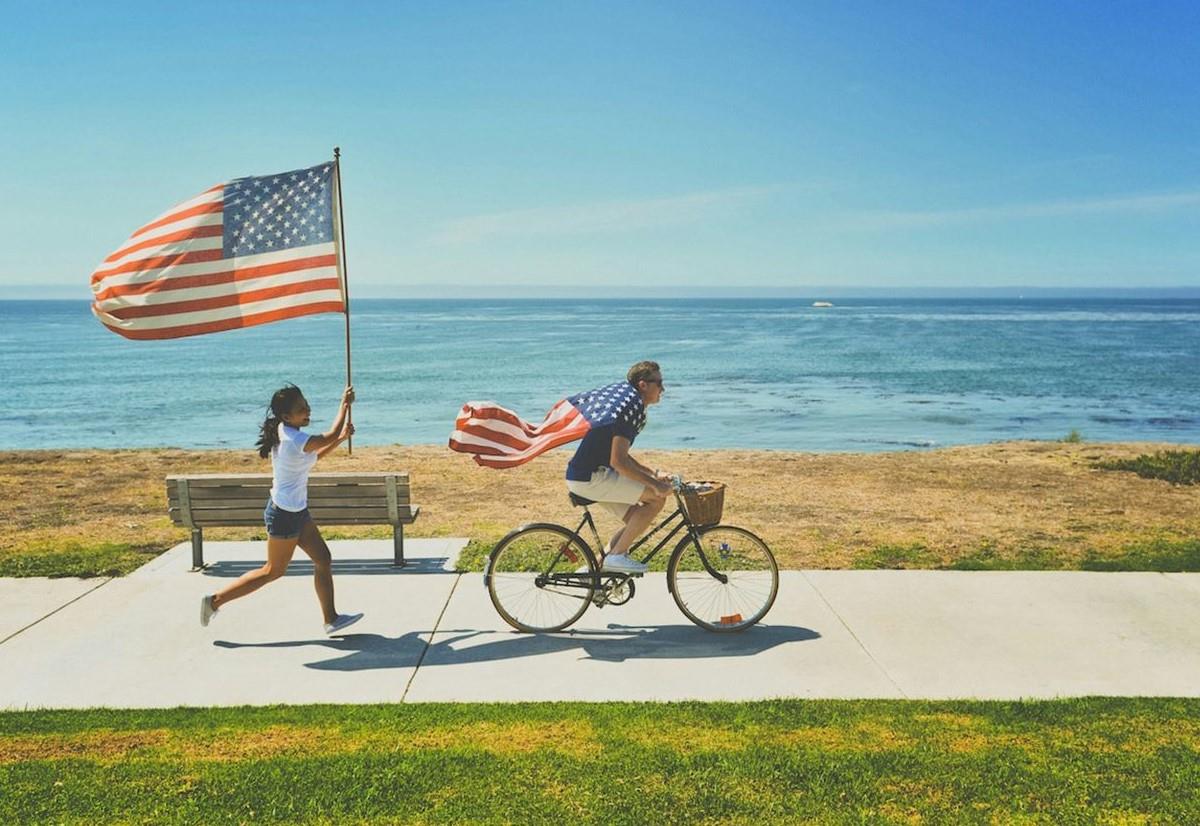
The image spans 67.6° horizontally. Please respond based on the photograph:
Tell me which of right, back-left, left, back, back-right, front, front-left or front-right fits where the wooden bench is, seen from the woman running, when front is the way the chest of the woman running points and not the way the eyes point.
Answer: left

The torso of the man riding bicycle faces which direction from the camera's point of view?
to the viewer's right

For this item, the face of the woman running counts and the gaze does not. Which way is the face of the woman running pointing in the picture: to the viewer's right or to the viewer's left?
to the viewer's right

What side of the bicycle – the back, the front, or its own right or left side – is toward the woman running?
back

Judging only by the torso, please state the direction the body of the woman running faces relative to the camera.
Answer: to the viewer's right

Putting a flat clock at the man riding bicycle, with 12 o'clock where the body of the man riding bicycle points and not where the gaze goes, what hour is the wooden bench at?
The wooden bench is roughly at 7 o'clock from the man riding bicycle.

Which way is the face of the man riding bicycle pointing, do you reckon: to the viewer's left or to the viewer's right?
to the viewer's right

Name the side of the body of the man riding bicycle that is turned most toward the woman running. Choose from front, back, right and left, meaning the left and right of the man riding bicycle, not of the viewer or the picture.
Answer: back

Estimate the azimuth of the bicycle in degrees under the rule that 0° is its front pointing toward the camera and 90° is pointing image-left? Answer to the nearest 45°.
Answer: approximately 270°
